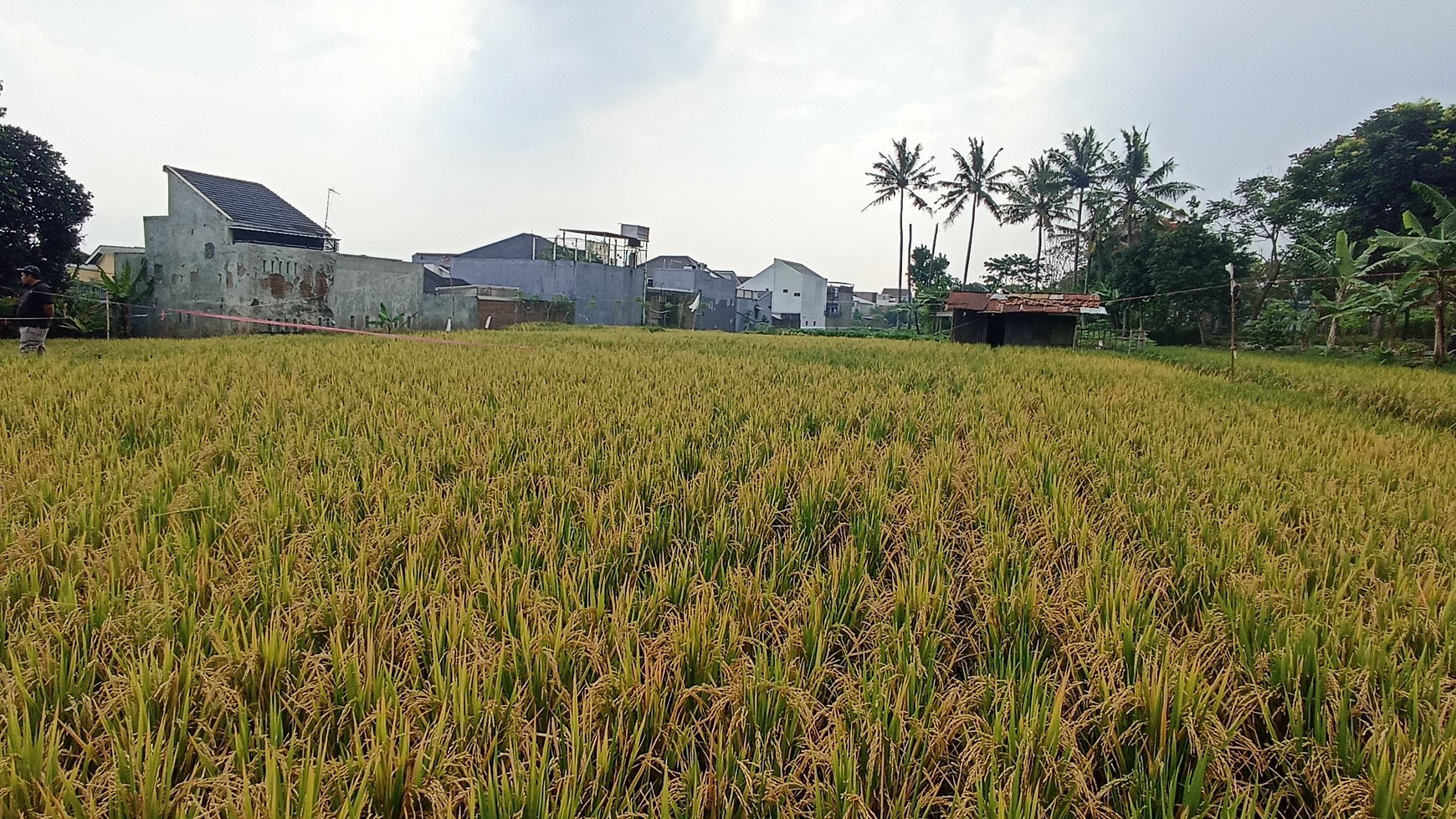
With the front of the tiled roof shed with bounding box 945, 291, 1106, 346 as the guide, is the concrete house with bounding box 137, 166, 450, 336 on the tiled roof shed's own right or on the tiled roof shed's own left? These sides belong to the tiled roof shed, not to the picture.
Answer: on the tiled roof shed's own right

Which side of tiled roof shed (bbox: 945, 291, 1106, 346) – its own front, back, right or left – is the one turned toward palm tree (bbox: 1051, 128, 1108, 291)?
back

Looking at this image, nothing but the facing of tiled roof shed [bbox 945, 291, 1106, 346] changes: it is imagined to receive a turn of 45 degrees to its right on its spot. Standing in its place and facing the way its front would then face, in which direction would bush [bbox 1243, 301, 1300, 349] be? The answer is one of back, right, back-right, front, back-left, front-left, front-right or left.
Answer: back

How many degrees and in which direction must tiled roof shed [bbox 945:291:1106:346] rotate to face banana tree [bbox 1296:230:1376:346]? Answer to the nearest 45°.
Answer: approximately 45° to its left

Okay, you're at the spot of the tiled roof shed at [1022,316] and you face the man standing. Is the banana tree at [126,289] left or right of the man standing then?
right

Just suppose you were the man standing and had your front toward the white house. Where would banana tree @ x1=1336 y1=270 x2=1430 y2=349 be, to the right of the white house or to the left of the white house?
right

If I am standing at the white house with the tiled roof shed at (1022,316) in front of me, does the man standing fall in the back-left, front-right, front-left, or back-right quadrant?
front-right

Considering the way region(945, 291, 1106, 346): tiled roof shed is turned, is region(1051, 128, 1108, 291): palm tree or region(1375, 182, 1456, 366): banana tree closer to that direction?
the banana tree

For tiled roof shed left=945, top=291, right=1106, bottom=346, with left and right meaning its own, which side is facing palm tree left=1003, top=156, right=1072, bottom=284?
back
